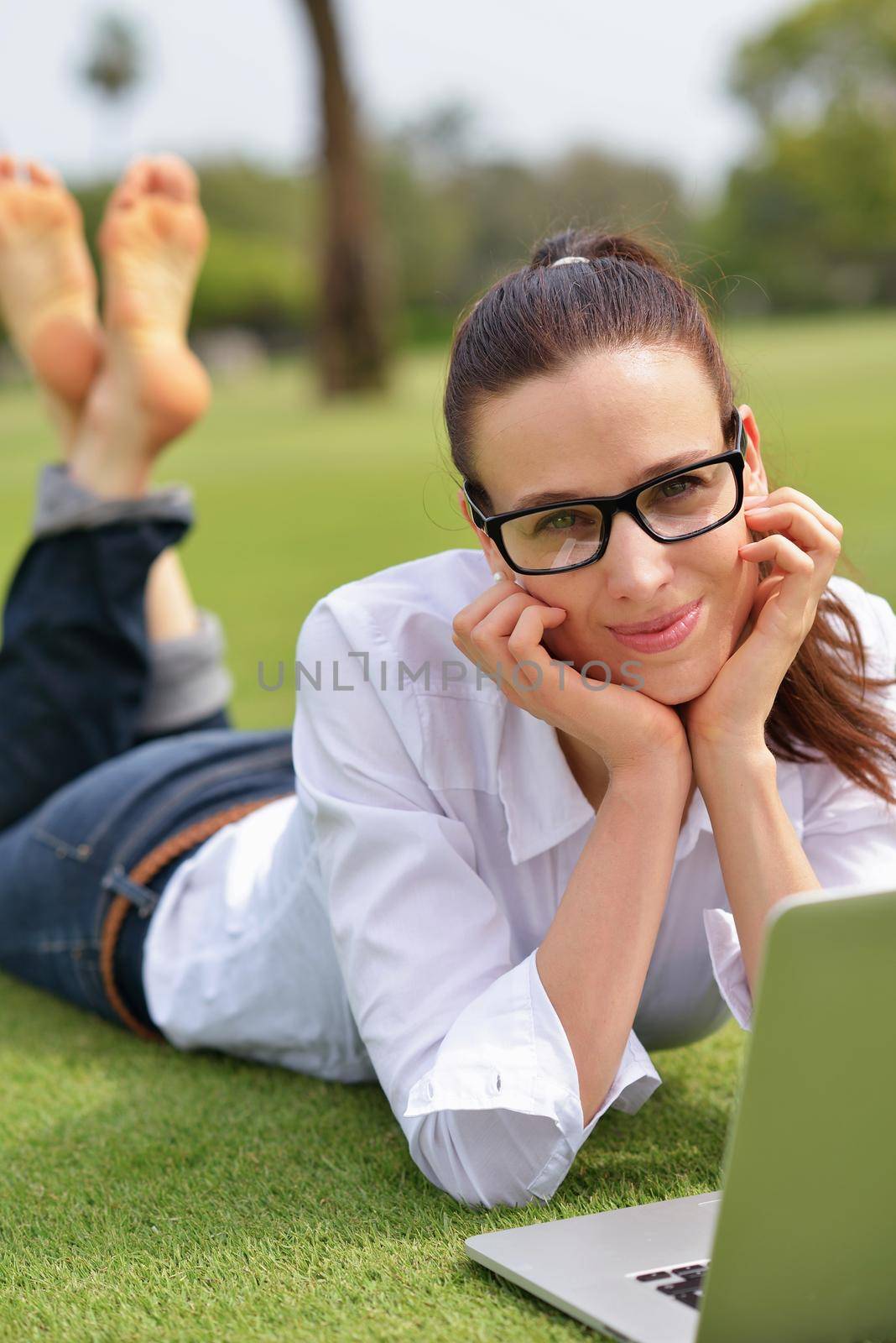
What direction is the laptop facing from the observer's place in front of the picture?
facing away from the viewer and to the left of the viewer

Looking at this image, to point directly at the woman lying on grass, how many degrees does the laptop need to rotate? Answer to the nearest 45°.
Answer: approximately 45° to its right
